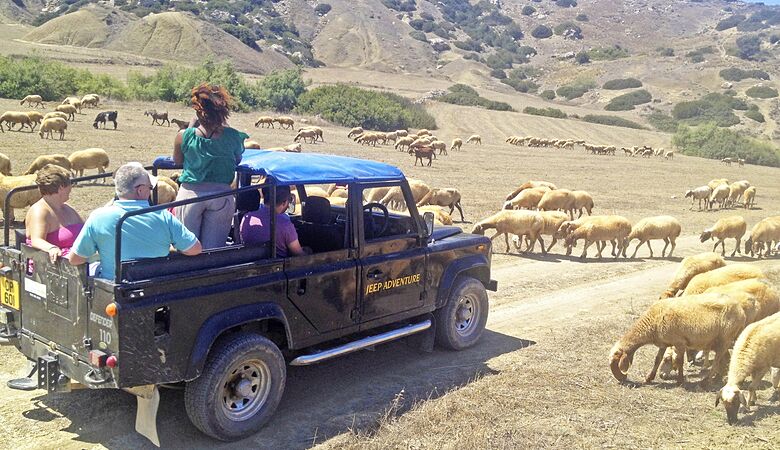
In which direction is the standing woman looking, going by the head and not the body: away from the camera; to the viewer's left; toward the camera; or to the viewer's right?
away from the camera

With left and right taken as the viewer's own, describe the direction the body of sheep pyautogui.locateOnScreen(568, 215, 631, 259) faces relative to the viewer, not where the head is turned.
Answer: facing to the left of the viewer

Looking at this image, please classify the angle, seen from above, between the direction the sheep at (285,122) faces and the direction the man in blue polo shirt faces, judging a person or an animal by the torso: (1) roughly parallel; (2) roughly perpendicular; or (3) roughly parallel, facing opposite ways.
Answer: roughly perpendicular

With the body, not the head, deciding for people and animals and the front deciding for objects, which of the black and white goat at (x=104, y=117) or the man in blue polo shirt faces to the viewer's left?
the black and white goat

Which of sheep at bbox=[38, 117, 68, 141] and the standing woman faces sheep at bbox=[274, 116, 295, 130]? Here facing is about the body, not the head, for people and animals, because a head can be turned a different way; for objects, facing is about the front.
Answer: the standing woman

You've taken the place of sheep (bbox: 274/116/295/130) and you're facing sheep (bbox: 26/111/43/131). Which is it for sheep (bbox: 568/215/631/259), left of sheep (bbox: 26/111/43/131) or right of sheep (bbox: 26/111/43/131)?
left

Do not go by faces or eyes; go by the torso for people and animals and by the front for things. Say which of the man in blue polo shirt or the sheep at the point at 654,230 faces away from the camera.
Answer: the man in blue polo shirt

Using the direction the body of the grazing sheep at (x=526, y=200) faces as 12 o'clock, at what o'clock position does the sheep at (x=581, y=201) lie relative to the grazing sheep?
The sheep is roughly at 5 o'clock from the grazing sheep.

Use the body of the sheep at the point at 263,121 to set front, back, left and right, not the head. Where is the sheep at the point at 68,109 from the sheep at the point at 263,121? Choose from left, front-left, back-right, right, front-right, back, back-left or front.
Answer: front-left

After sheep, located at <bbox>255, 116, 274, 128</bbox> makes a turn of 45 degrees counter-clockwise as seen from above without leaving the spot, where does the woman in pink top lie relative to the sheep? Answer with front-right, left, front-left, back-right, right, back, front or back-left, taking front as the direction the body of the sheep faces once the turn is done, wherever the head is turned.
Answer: front-left
